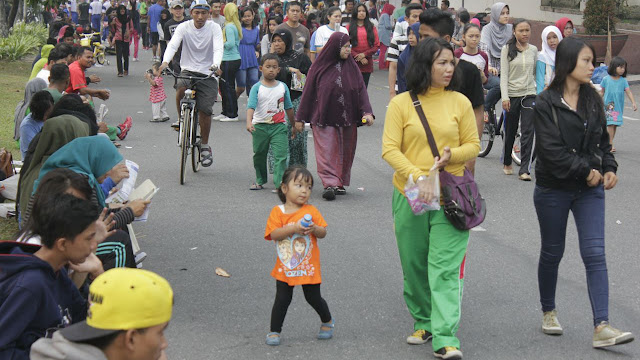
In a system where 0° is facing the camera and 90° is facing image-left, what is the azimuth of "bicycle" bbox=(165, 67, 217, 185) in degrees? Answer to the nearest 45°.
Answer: approximately 0°

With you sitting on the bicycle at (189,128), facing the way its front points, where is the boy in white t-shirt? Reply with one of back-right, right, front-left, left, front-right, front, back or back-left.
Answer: front-left

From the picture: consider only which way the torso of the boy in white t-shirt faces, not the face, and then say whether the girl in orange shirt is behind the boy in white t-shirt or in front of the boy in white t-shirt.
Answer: in front

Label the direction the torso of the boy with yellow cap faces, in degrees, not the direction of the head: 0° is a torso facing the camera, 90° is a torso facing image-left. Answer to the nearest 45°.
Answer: approximately 270°

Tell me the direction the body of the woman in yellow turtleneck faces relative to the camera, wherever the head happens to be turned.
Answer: toward the camera

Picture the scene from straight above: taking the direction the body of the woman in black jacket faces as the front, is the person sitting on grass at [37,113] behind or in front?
behind

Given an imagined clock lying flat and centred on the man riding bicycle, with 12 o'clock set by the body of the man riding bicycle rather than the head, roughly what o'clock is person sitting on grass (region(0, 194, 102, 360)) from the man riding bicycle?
The person sitting on grass is roughly at 12 o'clock from the man riding bicycle.

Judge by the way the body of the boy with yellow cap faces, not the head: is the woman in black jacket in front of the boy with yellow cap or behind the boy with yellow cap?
in front

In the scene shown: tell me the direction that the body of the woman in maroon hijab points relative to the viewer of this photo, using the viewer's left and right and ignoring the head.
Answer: facing the viewer

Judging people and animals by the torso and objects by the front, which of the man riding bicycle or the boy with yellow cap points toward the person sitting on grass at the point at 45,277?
the man riding bicycle

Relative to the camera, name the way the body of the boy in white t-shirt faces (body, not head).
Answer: toward the camera

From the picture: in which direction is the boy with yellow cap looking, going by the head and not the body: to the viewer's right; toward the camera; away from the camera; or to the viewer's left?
to the viewer's right

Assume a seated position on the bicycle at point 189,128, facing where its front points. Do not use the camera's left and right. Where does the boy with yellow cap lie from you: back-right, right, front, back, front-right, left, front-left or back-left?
front

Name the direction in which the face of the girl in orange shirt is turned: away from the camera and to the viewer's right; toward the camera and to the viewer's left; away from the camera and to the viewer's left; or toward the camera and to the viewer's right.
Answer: toward the camera and to the viewer's right

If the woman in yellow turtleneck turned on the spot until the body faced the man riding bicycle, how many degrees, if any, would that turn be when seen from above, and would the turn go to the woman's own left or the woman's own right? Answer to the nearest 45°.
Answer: approximately 135° to the woman's own right

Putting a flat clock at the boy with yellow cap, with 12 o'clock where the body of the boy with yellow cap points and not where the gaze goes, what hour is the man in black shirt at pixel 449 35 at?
The man in black shirt is roughly at 10 o'clock from the boy with yellow cap.
